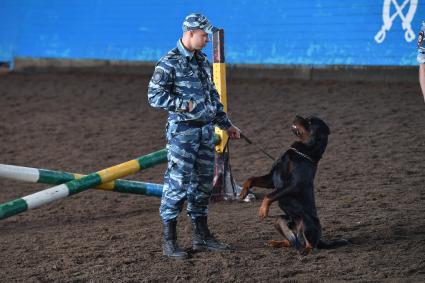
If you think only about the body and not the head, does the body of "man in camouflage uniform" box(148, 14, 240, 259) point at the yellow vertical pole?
no

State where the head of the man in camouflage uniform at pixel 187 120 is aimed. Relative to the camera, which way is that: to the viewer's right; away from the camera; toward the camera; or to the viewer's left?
to the viewer's right

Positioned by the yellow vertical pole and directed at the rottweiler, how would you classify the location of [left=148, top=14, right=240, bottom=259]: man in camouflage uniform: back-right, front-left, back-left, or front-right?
front-right

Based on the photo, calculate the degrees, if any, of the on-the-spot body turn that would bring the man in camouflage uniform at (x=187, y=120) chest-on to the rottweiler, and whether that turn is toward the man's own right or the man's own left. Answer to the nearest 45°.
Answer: approximately 45° to the man's own left

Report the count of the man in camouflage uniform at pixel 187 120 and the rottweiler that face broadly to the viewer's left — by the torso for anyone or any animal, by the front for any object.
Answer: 1

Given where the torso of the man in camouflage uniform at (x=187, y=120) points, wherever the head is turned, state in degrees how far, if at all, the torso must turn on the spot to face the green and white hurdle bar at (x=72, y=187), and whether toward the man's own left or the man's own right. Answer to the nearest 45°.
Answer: approximately 180°

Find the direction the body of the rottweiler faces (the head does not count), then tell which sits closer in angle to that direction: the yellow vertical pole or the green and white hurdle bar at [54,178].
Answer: the green and white hurdle bar

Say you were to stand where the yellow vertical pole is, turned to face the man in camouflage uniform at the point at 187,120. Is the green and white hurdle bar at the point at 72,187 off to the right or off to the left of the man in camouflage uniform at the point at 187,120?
right

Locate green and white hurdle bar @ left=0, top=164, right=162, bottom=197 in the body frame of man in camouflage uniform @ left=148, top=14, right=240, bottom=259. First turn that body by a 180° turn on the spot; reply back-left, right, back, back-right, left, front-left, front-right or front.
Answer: front

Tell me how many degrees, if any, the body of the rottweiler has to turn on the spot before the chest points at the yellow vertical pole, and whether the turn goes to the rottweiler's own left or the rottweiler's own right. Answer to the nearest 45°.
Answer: approximately 45° to the rottweiler's own right

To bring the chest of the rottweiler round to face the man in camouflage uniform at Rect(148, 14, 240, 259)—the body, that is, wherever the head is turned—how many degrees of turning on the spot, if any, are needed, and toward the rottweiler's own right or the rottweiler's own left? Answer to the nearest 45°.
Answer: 0° — it already faces them

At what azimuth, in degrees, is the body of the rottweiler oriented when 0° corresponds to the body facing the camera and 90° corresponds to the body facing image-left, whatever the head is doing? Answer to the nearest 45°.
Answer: approximately 90°

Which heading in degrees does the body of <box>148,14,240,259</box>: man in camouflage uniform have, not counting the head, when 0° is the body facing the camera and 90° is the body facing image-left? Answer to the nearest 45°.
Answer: approximately 315°
